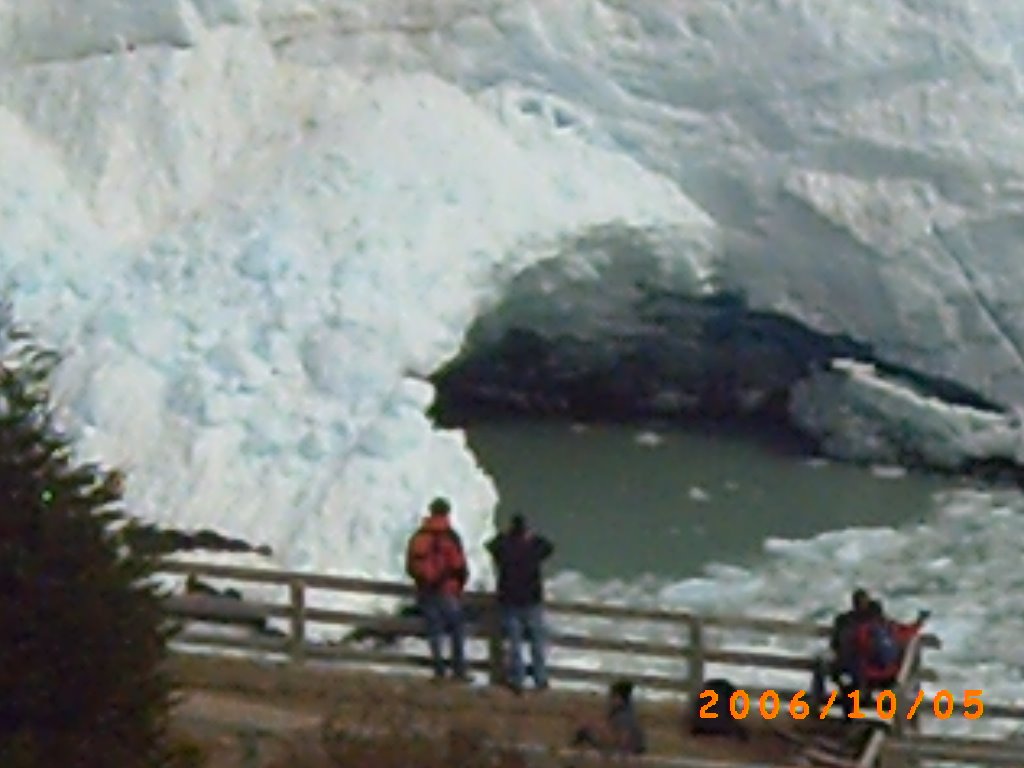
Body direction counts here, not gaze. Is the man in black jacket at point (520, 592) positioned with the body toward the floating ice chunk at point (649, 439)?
yes

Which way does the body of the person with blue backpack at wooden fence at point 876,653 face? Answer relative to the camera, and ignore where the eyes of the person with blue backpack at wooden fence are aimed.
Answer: away from the camera

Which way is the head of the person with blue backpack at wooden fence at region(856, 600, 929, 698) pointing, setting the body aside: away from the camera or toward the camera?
away from the camera

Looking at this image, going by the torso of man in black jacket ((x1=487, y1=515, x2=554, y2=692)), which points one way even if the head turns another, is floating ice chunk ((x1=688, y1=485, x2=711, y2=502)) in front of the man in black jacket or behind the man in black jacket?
in front

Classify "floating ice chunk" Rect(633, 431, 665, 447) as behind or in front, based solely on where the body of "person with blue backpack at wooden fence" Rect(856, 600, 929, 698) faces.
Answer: in front

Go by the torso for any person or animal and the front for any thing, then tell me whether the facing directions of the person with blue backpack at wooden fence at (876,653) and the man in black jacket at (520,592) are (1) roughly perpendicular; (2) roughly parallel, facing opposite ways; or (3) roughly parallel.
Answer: roughly parallel

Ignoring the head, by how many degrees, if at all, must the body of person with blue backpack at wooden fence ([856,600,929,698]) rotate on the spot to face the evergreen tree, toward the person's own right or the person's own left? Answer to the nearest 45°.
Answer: approximately 135° to the person's own left

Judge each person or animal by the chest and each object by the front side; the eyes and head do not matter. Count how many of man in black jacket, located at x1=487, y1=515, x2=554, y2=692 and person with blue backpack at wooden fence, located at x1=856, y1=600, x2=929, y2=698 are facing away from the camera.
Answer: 2

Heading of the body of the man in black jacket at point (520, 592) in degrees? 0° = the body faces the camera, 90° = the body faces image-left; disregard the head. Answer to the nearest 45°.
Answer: approximately 180°

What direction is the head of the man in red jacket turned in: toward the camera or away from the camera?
away from the camera
